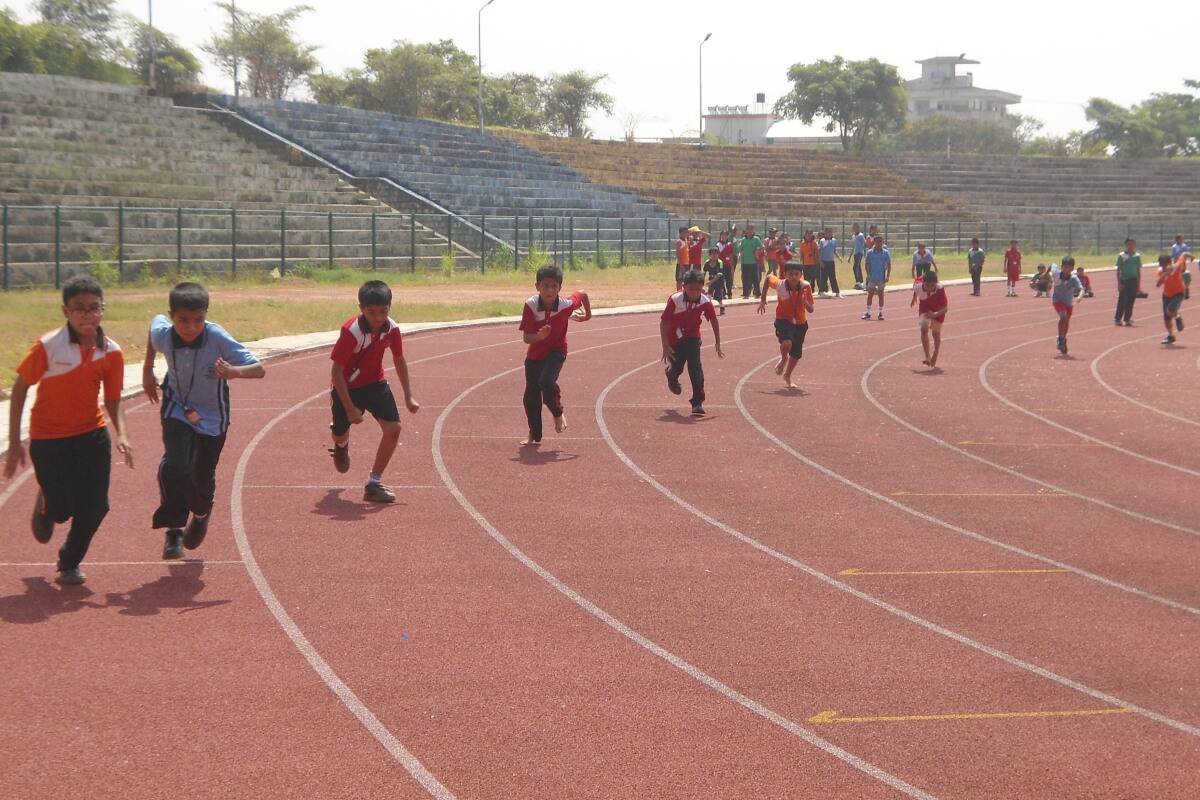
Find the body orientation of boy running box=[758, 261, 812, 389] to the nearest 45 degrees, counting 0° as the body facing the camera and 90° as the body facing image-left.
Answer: approximately 0°

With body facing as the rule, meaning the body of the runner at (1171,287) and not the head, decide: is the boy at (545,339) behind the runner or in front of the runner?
in front

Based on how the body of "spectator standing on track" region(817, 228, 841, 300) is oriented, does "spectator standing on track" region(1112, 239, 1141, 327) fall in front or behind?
in front

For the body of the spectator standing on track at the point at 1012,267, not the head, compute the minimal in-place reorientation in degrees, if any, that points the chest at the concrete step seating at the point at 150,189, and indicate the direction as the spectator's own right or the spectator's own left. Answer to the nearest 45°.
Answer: approximately 90° to the spectator's own right

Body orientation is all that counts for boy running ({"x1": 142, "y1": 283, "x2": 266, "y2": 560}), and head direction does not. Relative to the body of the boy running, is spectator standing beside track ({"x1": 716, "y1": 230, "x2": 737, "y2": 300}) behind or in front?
behind
